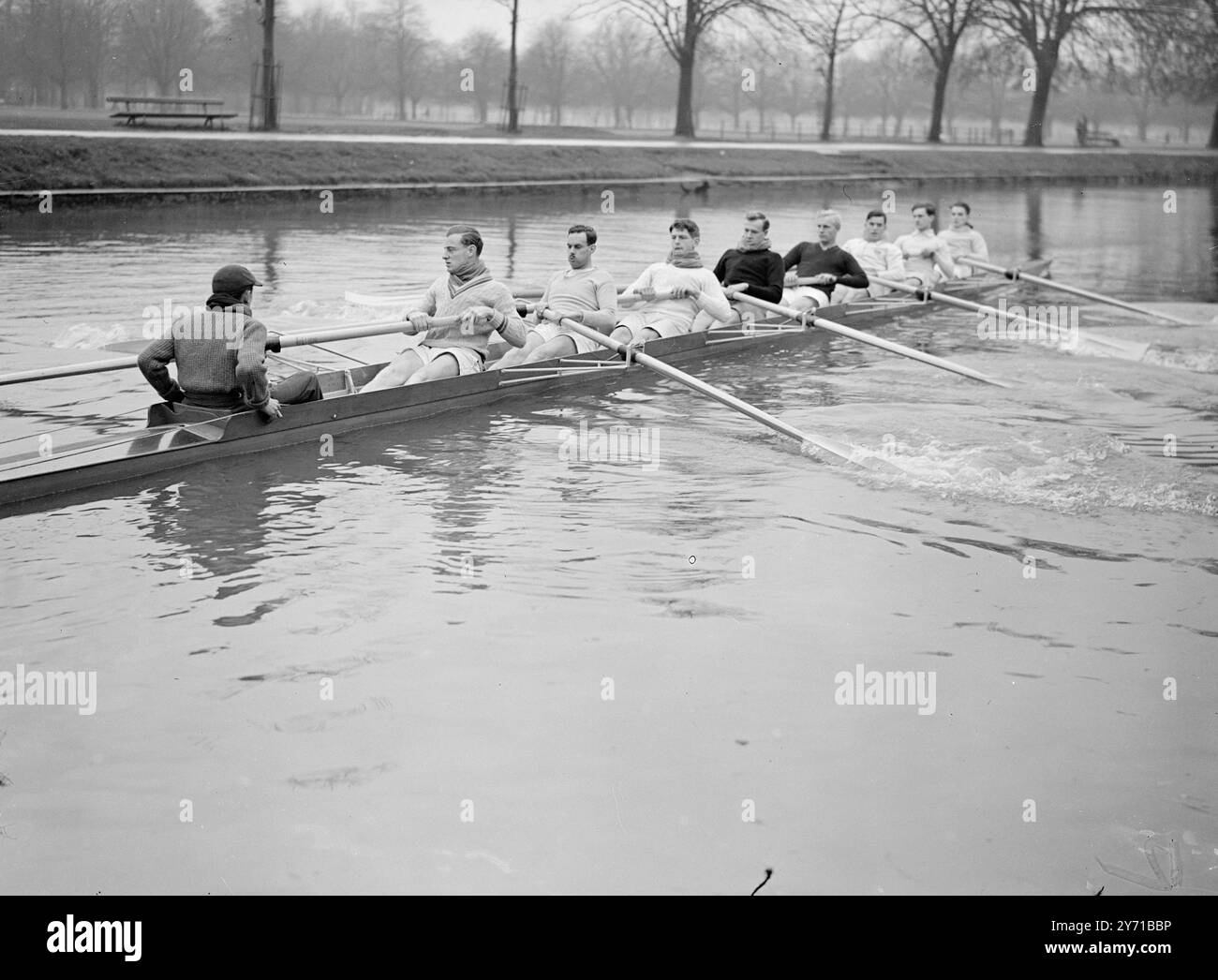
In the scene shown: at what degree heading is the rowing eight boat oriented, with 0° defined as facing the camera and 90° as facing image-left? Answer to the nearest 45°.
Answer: approximately 225°

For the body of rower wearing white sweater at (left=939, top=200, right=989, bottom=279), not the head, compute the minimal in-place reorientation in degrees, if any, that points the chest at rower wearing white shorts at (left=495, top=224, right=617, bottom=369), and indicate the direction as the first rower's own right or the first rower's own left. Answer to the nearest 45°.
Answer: approximately 45° to the first rower's own left

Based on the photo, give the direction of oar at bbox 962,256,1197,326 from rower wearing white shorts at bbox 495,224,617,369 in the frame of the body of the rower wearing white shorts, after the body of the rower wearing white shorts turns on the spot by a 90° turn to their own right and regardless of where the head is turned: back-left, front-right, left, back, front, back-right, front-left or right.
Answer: right

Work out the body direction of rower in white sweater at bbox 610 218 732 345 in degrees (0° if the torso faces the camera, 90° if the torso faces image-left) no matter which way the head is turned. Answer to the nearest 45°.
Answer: approximately 45°

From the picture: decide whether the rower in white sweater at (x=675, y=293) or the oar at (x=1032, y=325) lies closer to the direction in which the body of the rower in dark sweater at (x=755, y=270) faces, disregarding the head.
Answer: the rower in white sweater

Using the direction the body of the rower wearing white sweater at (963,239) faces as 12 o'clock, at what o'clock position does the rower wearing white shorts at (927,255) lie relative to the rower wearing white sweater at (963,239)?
the rower wearing white shorts at (927,255) is roughly at 11 o'clock from the rower wearing white sweater at (963,239).
